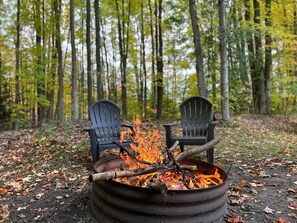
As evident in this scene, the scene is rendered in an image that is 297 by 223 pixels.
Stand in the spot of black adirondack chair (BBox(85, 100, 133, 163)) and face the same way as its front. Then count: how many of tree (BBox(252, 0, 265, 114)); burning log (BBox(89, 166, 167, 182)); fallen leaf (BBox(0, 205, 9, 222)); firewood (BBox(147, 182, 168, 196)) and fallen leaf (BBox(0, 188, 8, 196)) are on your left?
1

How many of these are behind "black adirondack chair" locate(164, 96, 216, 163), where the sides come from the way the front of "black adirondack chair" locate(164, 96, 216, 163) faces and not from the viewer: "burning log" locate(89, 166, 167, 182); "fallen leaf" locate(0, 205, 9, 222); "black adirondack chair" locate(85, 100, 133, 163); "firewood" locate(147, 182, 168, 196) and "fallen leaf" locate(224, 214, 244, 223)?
0

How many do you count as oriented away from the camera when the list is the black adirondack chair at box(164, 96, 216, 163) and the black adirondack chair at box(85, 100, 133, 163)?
0

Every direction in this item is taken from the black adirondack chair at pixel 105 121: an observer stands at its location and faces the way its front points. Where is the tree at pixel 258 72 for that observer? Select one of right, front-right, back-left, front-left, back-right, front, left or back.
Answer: left

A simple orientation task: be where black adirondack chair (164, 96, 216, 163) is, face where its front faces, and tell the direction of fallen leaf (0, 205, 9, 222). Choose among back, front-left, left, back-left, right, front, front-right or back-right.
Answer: front

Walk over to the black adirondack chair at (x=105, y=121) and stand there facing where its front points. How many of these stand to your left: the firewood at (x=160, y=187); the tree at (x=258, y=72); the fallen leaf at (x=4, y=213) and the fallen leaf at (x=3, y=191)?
1

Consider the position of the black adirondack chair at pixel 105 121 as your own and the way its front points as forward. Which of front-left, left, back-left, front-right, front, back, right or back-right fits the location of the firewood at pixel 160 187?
front-right

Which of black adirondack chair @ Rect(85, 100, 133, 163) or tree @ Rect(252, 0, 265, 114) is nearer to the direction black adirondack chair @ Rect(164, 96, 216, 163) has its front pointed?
the black adirondack chair

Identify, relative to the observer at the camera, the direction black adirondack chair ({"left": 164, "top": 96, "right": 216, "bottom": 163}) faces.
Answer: facing the viewer and to the left of the viewer

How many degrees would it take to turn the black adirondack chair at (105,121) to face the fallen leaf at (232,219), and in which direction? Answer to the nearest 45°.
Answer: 0° — it already faces it

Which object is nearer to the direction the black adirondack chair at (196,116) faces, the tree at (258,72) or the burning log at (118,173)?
the burning log

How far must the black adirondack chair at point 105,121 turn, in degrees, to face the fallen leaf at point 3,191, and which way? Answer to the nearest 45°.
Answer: approximately 90° to its right

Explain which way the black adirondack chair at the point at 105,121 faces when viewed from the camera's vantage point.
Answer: facing the viewer and to the right of the viewer

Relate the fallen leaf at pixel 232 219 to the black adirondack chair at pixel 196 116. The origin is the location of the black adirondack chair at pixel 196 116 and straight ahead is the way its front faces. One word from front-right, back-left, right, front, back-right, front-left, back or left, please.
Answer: front-left

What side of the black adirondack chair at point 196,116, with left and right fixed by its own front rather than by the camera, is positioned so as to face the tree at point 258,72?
back

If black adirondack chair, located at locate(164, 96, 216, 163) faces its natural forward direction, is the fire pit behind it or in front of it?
in front

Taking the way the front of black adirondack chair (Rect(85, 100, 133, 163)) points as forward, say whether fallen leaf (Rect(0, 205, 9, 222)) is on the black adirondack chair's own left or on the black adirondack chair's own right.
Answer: on the black adirondack chair's own right
